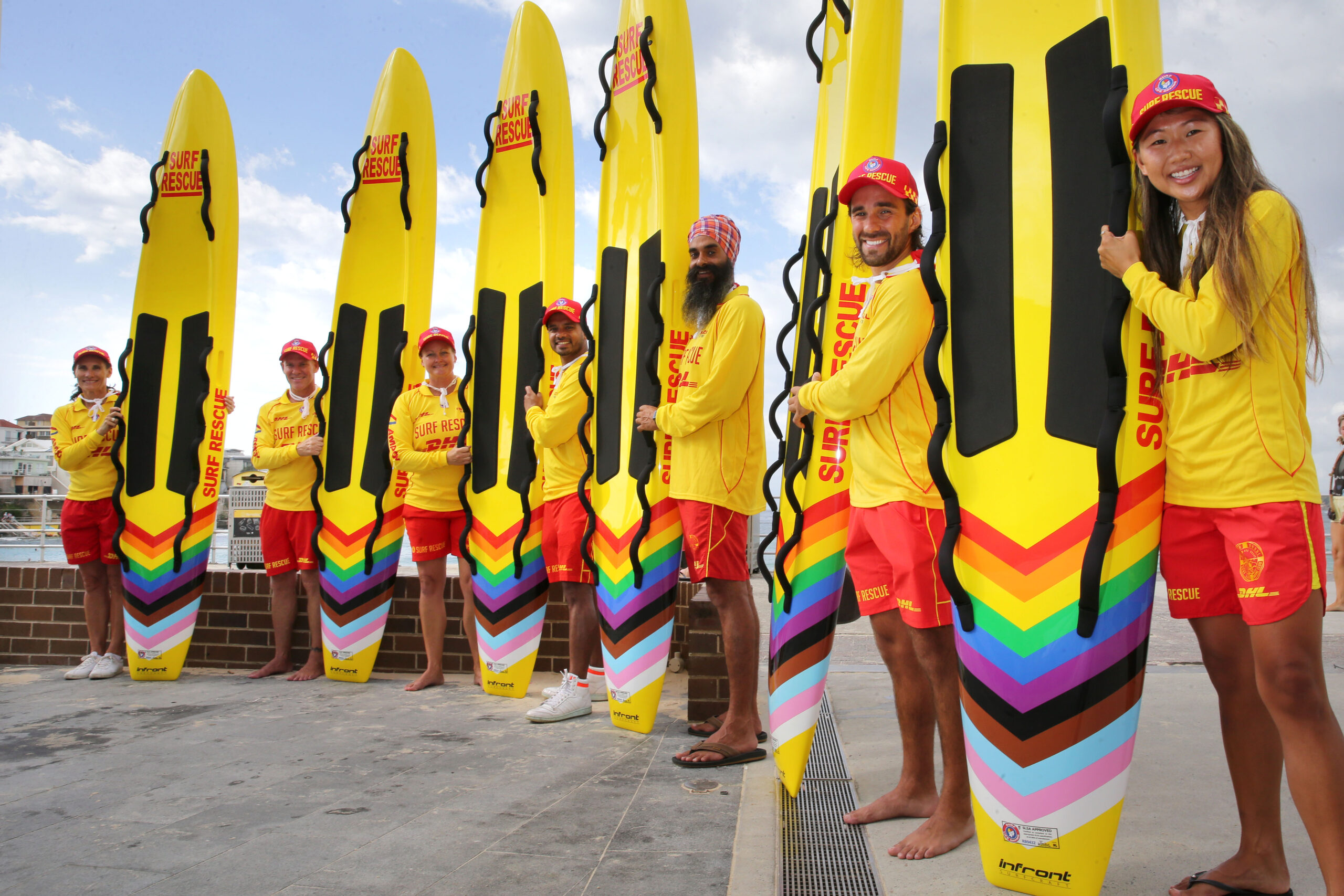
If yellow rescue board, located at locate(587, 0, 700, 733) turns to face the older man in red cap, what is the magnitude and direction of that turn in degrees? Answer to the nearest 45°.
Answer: approximately 135° to its right

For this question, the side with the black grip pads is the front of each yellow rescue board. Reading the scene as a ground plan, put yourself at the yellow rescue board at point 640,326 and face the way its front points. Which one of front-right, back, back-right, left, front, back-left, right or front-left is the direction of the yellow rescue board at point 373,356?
back-right

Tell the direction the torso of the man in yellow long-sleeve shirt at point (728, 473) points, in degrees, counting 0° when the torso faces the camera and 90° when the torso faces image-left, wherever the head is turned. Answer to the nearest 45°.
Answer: approximately 90°

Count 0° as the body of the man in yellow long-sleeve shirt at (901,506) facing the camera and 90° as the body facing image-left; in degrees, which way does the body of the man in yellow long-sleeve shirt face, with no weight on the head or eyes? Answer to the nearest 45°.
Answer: approximately 45°

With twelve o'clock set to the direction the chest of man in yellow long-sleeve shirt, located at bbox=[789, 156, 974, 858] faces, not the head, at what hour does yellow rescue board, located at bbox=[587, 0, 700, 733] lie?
The yellow rescue board is roughly at 3 o'clock from the man in yellow long-sleeve shirt.

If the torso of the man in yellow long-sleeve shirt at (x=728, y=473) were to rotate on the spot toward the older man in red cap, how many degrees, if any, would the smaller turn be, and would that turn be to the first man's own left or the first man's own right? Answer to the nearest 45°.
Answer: approximately 45° to the first man's own right

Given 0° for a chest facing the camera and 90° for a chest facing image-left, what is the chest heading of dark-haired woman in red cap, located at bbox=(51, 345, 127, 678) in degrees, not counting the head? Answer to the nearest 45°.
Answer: approximately 0°
